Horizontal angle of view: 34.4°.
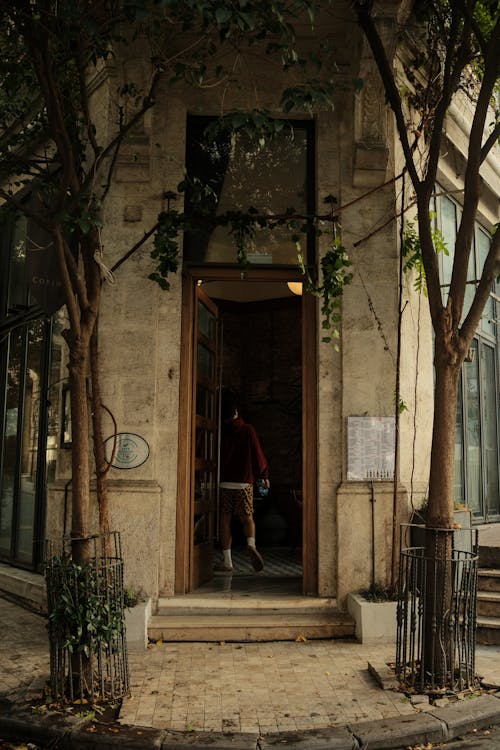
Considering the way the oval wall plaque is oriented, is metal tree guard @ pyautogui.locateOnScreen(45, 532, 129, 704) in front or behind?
in front

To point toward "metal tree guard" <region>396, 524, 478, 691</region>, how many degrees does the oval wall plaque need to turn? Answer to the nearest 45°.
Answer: approximately 45° to its left

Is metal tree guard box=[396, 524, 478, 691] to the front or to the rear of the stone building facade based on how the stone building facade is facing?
to the front

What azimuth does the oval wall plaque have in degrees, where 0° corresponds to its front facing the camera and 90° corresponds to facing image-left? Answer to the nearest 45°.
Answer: approximately 0°

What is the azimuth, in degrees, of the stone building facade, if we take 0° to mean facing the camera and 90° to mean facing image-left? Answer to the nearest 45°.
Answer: approximately 0°

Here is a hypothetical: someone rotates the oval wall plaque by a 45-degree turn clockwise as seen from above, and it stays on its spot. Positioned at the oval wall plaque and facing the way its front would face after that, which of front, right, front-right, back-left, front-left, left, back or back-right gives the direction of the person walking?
back
